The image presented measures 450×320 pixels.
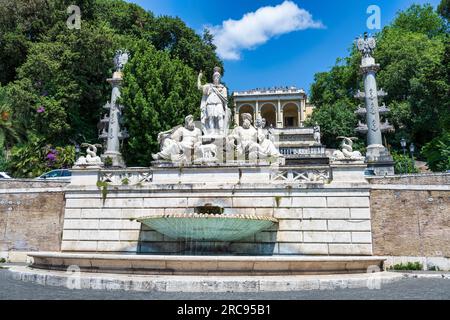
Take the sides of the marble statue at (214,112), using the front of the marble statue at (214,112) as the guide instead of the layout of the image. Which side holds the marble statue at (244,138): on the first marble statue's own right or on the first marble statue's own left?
on the first marble statue's own left

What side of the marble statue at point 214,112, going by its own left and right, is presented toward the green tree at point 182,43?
back

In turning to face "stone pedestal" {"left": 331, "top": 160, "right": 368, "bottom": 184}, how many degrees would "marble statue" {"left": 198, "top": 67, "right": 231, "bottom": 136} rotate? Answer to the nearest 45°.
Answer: approximately 90° to its left

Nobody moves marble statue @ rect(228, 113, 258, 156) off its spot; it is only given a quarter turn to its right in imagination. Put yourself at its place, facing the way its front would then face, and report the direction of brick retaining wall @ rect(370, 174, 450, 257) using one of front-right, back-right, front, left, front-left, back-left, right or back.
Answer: back

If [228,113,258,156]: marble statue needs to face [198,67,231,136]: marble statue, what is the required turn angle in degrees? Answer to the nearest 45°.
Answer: approximately 135° to its right

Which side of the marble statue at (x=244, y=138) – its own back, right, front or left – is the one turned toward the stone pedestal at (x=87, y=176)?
right

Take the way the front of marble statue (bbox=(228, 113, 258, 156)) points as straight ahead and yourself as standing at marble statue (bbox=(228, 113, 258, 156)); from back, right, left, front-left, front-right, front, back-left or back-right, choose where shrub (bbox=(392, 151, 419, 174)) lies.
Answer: back-left

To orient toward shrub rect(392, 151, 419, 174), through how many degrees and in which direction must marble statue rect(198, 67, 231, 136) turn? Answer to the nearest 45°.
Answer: approximately 135° to its left

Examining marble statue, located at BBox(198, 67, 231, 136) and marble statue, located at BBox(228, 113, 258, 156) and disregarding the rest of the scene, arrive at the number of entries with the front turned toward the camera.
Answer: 2

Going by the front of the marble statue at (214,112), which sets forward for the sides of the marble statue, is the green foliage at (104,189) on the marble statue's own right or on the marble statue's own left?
on the marble statue's own right

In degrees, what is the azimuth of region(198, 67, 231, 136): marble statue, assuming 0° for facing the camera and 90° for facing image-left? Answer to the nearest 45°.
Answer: approximately 0°

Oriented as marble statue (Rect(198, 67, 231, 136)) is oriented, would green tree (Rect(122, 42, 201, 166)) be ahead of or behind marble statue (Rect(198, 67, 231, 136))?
behind

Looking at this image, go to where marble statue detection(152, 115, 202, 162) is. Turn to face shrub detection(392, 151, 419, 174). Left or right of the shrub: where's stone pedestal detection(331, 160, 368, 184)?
right

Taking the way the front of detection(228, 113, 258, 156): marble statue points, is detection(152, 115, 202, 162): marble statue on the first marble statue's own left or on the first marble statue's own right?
on the first marble statue's own right

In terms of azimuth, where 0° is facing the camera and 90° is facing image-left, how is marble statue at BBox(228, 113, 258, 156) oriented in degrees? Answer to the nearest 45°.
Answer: approximately 0°
